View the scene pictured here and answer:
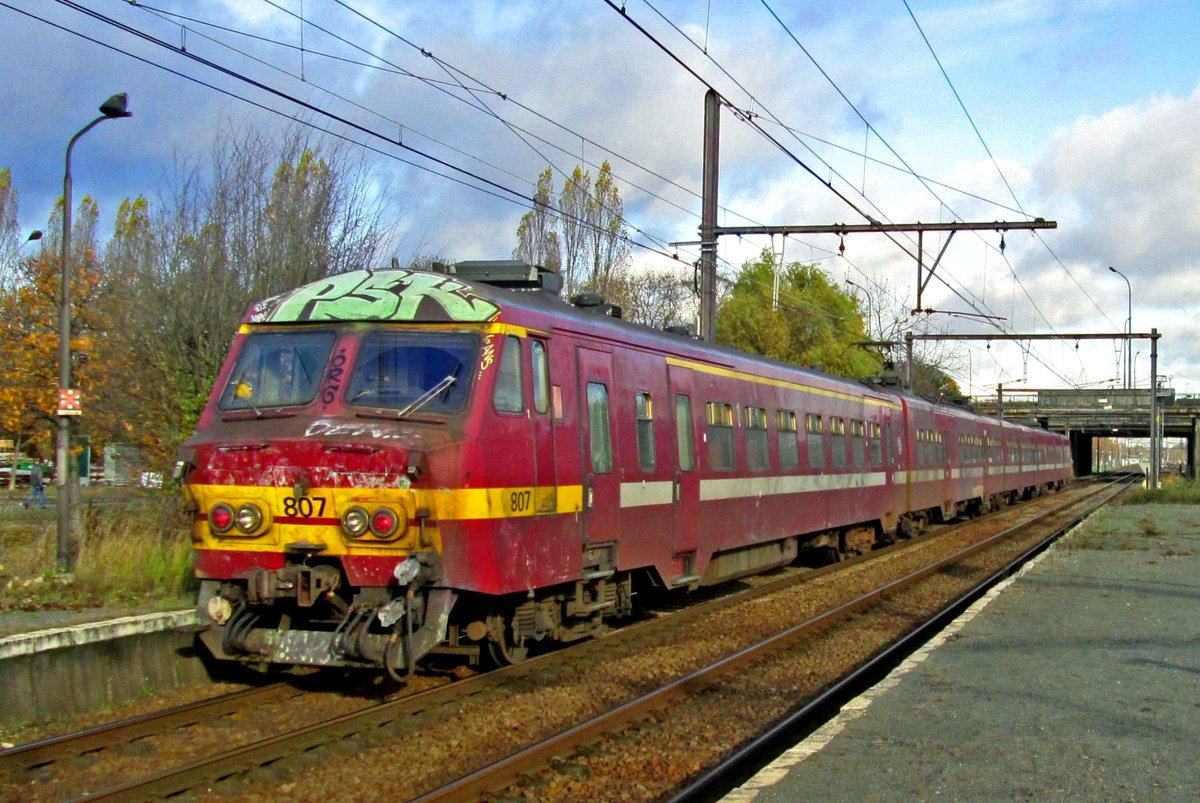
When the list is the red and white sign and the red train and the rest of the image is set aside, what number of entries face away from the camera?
0

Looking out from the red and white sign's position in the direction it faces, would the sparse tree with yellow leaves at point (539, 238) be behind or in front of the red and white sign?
behind

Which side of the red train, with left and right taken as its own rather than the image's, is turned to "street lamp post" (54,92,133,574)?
front

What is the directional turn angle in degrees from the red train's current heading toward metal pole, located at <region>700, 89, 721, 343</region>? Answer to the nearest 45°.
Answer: approximately 135° to its right

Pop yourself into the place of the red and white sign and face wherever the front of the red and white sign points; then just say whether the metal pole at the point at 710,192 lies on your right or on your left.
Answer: on your left

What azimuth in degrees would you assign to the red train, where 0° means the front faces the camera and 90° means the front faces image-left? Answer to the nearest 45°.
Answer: approximately 45°

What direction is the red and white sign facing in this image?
toward the camera

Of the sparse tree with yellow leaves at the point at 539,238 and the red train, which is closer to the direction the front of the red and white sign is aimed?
the red train

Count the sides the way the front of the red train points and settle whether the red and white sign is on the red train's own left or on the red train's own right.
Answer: on the red train's own right

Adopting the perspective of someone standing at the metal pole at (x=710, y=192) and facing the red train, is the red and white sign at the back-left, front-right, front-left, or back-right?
front-right

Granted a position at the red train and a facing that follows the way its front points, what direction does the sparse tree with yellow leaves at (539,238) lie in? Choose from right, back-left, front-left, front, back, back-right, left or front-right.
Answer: back-right
